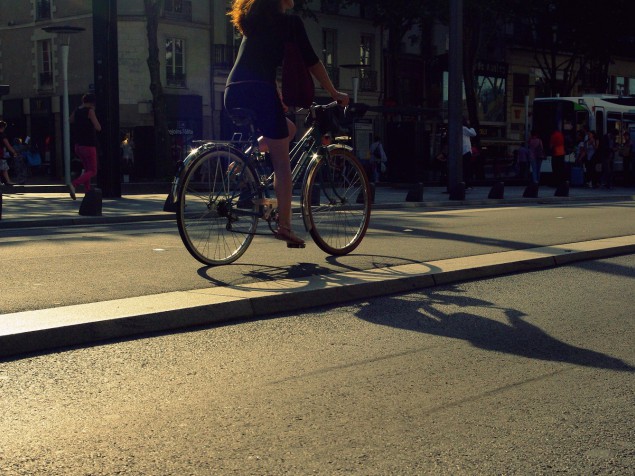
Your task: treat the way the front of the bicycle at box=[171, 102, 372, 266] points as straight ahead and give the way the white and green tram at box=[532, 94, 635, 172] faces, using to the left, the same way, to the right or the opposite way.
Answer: the opposite way

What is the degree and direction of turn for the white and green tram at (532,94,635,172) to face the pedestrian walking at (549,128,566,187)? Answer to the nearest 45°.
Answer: approximately 45° to its left

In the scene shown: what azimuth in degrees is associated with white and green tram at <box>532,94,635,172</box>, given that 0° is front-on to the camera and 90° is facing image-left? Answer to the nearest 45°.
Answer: approximately 45°

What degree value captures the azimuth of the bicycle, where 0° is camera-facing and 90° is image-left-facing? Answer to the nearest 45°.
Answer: approximately 225°
